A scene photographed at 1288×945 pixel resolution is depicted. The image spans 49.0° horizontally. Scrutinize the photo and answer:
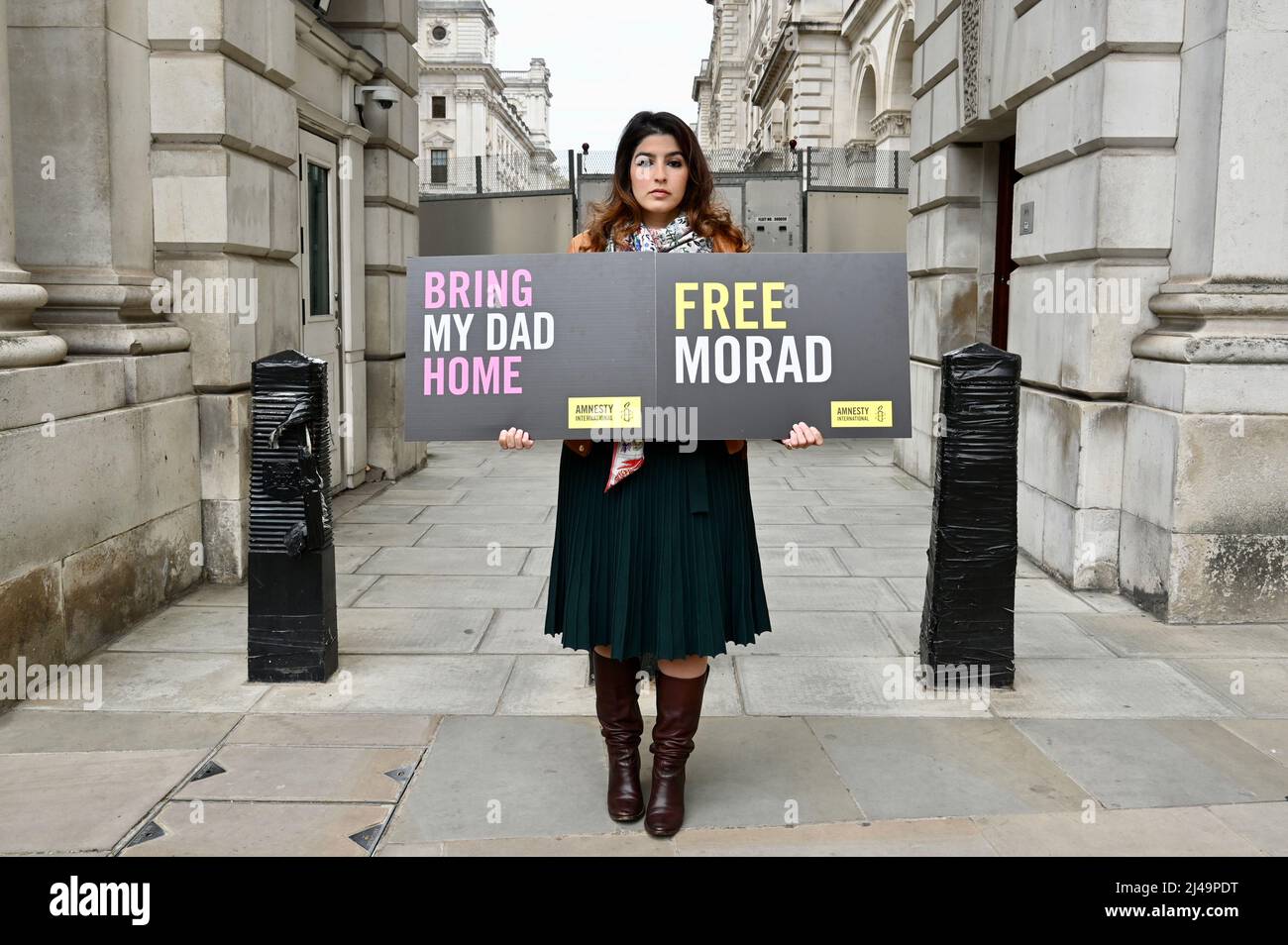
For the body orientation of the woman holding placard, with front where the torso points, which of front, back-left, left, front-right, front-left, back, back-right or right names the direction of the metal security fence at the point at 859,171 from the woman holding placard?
back

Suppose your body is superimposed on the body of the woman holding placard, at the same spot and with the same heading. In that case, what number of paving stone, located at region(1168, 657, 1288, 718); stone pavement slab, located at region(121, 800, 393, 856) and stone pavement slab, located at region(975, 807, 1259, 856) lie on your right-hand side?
1

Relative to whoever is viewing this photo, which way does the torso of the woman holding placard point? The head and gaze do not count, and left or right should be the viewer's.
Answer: facing the viewer

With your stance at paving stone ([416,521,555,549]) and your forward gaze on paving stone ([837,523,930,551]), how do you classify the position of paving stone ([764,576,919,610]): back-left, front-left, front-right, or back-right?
front-right

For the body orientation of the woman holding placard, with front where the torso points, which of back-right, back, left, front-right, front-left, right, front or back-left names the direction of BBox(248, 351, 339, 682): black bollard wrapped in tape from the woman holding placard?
back-right

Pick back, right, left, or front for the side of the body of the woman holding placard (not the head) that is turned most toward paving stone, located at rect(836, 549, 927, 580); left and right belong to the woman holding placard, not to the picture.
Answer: back

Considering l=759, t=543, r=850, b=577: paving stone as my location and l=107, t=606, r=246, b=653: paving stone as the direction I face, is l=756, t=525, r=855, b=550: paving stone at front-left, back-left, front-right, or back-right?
back-right
